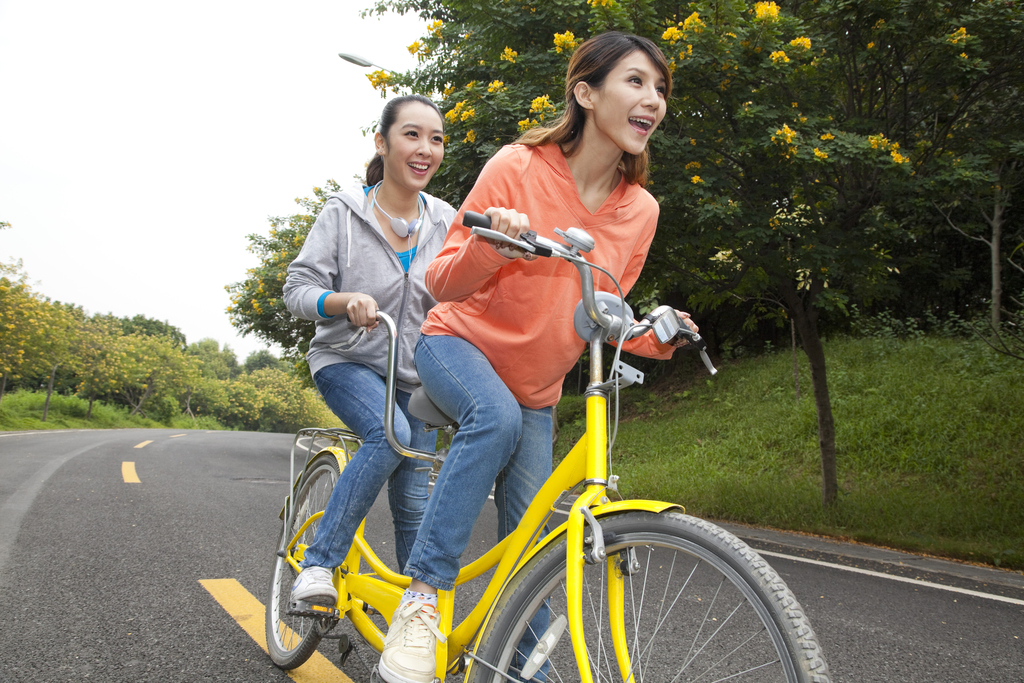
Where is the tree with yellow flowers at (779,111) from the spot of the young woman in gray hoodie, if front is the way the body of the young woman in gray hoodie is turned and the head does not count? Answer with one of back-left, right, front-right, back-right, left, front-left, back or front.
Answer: left

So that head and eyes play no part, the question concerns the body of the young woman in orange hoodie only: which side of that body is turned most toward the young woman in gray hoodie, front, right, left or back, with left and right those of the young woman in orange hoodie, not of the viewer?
back

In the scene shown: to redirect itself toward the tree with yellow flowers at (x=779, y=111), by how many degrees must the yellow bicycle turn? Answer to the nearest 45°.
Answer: approximately 135° to its left

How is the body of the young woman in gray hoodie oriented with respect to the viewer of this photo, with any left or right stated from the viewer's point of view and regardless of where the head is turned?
facing the viewer and to the right of the viewer

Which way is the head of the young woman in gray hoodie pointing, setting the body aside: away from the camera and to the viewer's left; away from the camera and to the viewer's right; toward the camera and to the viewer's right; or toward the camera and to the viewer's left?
toward the camera and to the viewer's right
